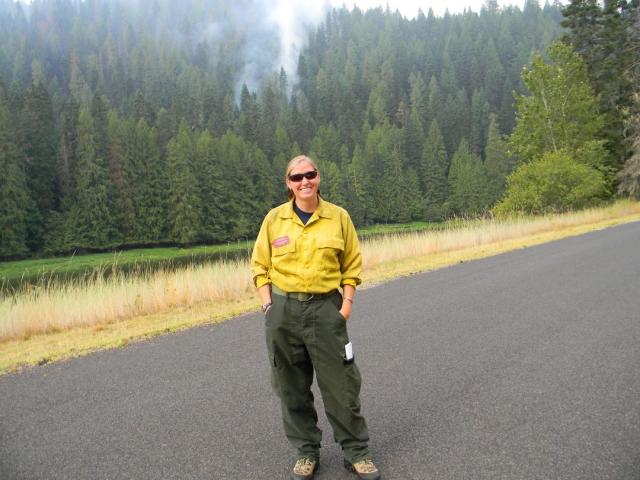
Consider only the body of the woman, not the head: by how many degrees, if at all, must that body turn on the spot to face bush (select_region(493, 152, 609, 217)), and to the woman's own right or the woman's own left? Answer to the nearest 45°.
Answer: approximately 135° to the woman's own left

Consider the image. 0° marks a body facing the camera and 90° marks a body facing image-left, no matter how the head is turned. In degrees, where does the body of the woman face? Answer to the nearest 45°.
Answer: approximately 0°
